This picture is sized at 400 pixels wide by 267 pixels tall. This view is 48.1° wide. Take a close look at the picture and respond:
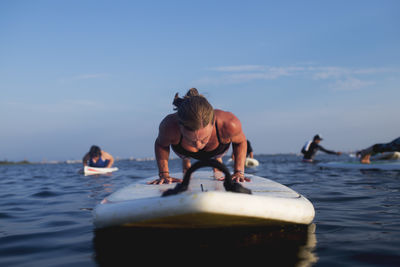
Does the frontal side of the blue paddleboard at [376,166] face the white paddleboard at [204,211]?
no

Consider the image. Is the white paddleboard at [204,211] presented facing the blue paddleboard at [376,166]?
no

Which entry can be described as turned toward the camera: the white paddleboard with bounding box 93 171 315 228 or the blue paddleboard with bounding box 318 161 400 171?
the white paddleboard with bounding box 93 171 315 228

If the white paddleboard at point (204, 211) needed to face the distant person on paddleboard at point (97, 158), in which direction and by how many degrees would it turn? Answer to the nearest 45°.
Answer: approximately 180°

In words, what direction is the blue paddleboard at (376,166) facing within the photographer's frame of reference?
facing to the left of the viewer

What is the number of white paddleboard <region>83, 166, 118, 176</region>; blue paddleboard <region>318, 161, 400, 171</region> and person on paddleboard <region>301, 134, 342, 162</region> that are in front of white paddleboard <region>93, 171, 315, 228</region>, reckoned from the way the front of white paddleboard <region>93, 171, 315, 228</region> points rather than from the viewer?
0

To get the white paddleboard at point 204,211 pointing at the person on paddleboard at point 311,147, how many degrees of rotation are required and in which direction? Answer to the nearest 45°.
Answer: approximately 180°

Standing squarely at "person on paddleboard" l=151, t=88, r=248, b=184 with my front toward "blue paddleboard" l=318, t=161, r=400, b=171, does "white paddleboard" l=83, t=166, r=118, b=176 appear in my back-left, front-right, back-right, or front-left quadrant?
front-left

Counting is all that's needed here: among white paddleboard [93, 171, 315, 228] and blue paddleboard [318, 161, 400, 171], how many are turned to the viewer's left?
1

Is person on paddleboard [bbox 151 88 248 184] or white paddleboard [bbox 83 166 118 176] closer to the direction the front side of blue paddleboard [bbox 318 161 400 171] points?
the white paddleboard

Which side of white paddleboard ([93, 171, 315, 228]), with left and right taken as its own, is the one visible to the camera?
front
